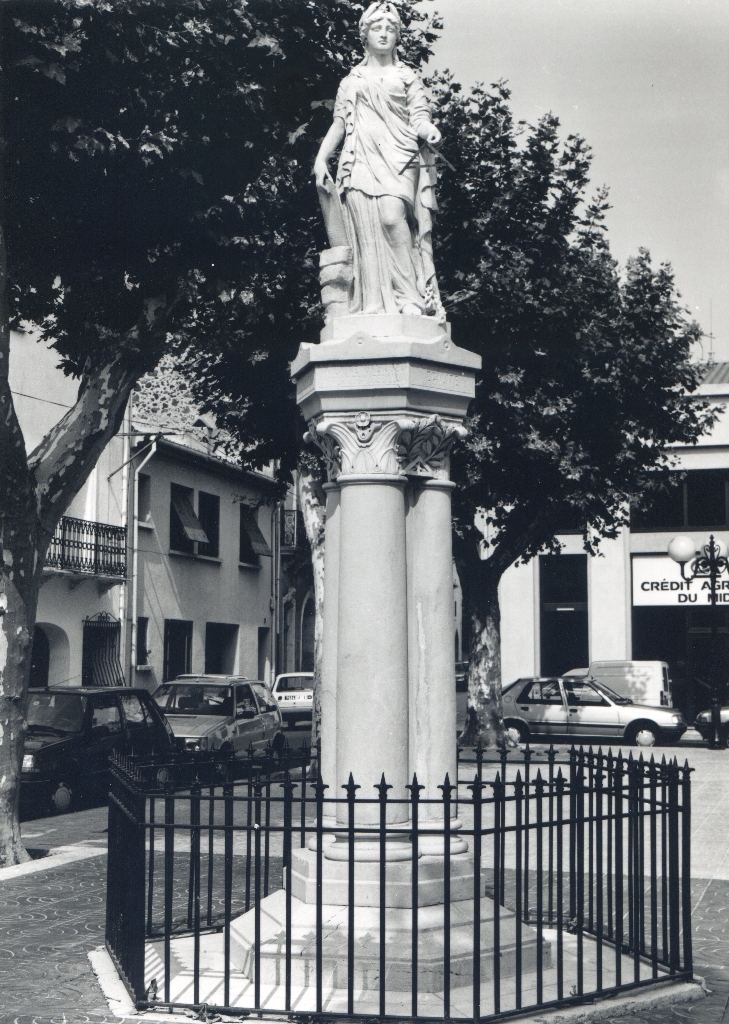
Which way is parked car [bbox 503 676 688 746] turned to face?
to the viewer's right

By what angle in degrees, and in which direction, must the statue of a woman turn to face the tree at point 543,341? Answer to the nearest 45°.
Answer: approximately 180°

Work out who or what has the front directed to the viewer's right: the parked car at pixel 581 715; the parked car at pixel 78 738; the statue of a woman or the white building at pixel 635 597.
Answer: the parked car at pixel 581 715

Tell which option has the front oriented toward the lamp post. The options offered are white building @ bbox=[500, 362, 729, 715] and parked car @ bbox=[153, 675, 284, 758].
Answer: the white building

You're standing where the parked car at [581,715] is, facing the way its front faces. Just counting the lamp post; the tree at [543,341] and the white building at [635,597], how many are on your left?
1

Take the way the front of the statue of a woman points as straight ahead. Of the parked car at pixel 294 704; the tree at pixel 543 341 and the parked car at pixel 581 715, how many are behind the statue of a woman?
3

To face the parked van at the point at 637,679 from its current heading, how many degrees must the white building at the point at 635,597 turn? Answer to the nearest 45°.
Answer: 0° — it already faces it

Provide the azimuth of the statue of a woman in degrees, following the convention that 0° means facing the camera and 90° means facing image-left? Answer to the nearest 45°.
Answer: approximately 0°

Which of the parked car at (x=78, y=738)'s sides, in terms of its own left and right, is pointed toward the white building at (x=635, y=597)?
back

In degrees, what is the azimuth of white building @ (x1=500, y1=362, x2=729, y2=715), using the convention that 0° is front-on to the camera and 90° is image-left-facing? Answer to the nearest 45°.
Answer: approximately 0°

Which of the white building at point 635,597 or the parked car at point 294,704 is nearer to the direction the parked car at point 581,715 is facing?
the white building

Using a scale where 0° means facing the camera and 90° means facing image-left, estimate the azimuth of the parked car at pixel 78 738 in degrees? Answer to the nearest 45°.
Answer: approximately 45°
